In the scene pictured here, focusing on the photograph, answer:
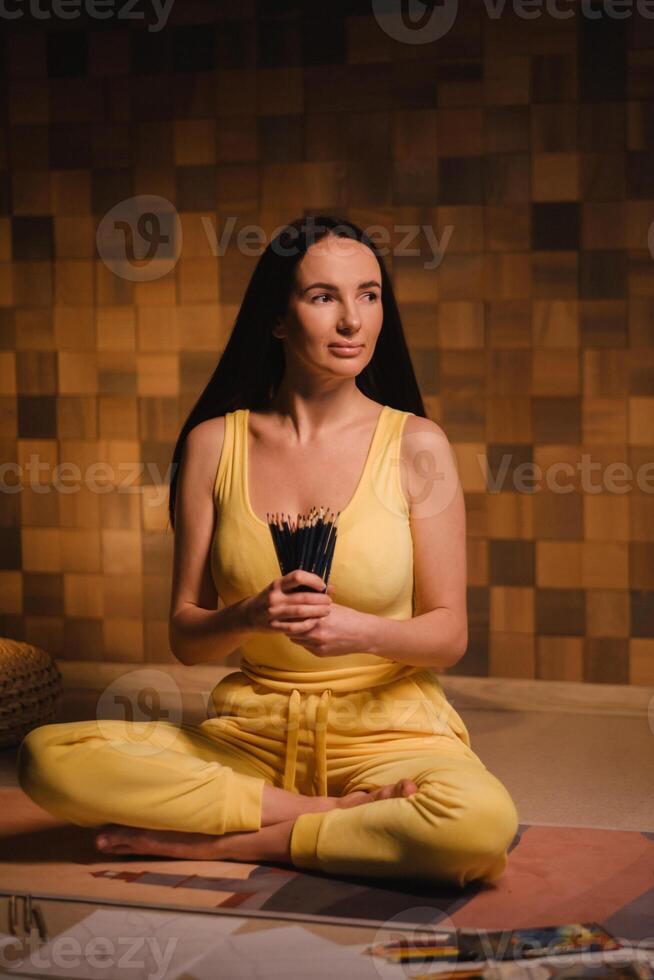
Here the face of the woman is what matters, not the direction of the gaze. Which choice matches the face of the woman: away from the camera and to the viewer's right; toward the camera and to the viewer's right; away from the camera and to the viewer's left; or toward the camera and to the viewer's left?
toward the camera and to the viewer's right

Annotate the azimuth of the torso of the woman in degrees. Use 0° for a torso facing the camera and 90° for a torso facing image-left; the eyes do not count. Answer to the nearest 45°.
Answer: approximately 0°

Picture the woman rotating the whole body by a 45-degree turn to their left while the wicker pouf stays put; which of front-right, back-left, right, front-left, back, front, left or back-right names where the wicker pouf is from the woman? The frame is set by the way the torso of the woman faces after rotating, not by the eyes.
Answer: back
